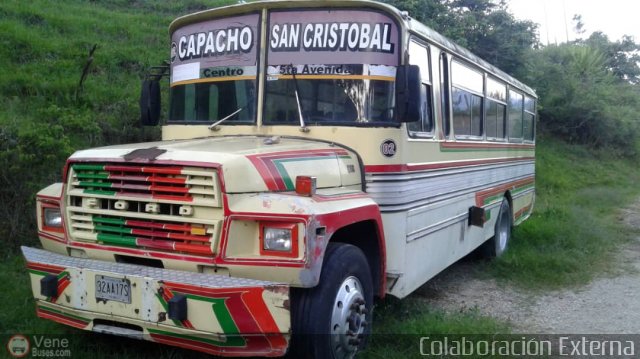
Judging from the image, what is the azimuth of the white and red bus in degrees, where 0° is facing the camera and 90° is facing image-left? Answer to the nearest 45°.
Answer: approximately 45°

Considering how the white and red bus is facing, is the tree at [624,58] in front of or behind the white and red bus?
behind
